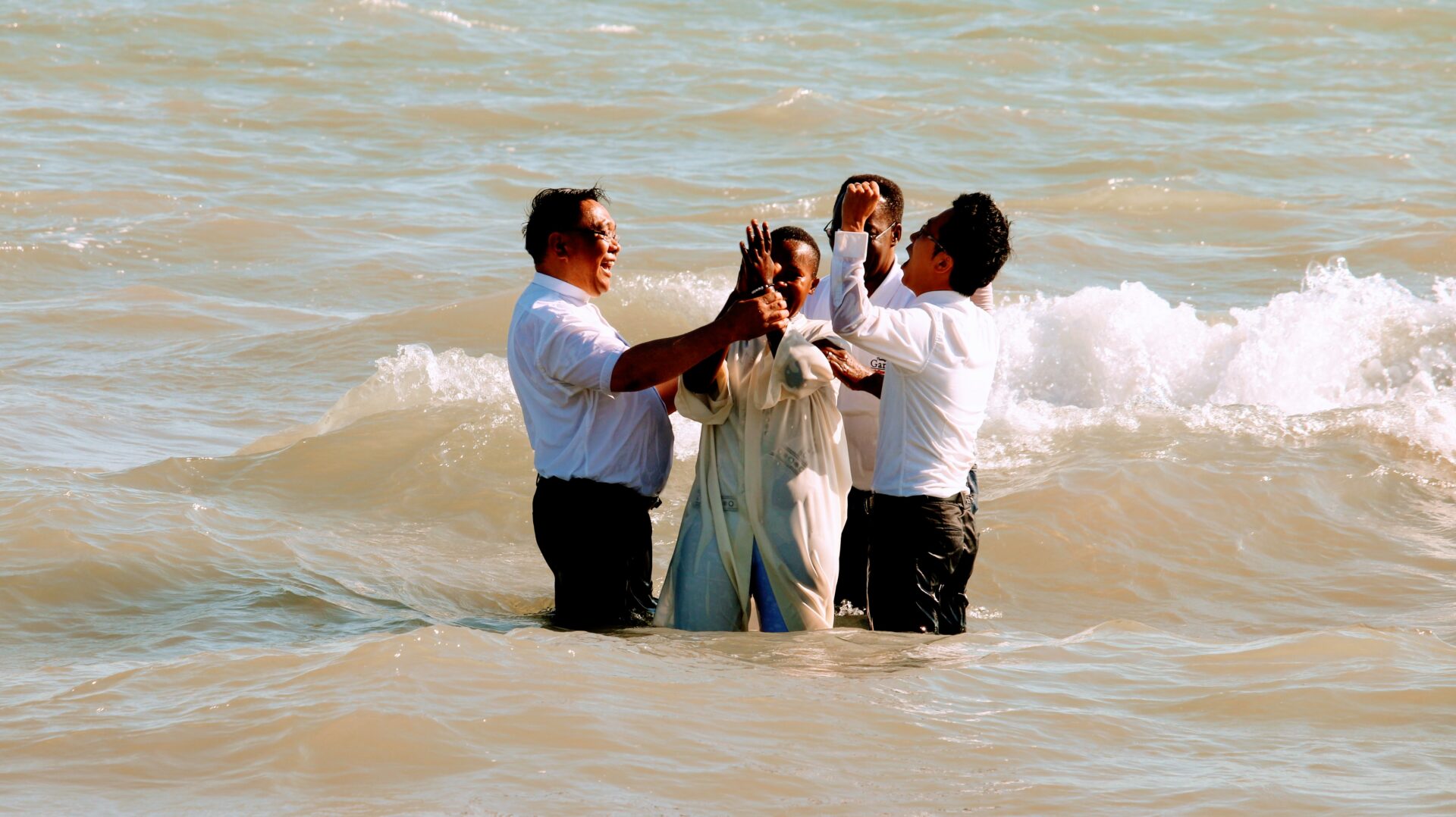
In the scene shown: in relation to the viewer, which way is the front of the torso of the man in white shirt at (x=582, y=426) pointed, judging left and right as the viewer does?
facing to the right of the viewer

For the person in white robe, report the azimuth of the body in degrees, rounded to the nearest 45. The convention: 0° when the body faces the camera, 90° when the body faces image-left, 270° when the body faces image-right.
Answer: approximately 45°

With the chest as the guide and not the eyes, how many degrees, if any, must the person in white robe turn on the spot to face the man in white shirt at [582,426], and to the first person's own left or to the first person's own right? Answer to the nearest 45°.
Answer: approximately 90° to the first person's own right

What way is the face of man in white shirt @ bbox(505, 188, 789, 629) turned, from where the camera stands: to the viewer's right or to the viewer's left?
to the viewer's right

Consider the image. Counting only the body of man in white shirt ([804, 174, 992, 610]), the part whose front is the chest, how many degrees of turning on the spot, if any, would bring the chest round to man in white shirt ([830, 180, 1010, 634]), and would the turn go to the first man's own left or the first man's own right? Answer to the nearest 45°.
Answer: approximately 45° to the first man's own left

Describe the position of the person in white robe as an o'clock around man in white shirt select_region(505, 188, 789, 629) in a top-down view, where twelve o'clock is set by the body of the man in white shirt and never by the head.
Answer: The person in white robe is roughly at 1 o'clock from the man in white shirt.
